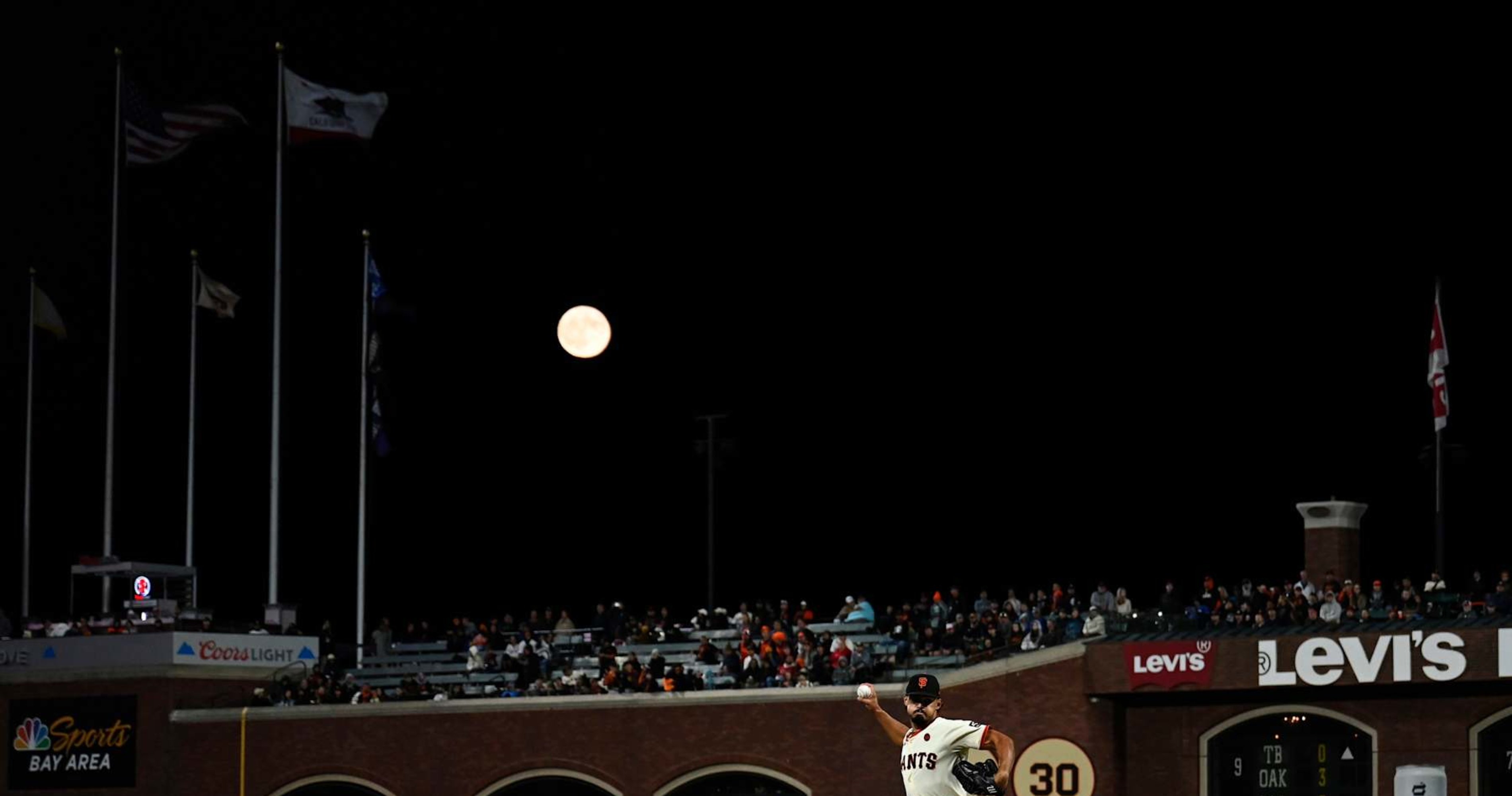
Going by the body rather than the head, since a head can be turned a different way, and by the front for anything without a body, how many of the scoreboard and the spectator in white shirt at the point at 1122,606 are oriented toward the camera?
2

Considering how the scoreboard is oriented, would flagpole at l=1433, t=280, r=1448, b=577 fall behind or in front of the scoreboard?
behind

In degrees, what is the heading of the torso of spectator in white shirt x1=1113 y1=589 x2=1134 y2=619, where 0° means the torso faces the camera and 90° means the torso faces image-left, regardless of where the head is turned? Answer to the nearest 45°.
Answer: approximately 0°

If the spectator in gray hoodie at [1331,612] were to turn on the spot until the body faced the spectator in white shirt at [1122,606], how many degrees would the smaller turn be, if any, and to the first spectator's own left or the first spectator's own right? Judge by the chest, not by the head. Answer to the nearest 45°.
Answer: approximately 135° to the first spectator's own right

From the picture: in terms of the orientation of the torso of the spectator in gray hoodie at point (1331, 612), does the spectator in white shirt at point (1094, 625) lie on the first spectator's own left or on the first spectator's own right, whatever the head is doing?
on the first spectator's own right

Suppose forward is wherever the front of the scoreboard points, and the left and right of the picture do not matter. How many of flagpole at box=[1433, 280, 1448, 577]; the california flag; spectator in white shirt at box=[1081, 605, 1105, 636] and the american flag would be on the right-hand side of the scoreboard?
3

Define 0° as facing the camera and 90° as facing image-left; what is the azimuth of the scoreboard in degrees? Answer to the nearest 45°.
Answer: approximately 0°

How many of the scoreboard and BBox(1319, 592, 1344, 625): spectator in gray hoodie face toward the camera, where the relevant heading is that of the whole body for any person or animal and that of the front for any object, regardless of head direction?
2

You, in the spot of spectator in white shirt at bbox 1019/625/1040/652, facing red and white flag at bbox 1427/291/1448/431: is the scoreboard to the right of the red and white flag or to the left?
right

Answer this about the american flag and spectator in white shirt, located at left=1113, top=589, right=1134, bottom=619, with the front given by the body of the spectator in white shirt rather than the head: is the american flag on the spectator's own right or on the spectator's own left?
on the spectator's own right

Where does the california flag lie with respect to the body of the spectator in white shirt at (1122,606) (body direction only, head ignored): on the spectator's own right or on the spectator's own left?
on the spectator's own right
